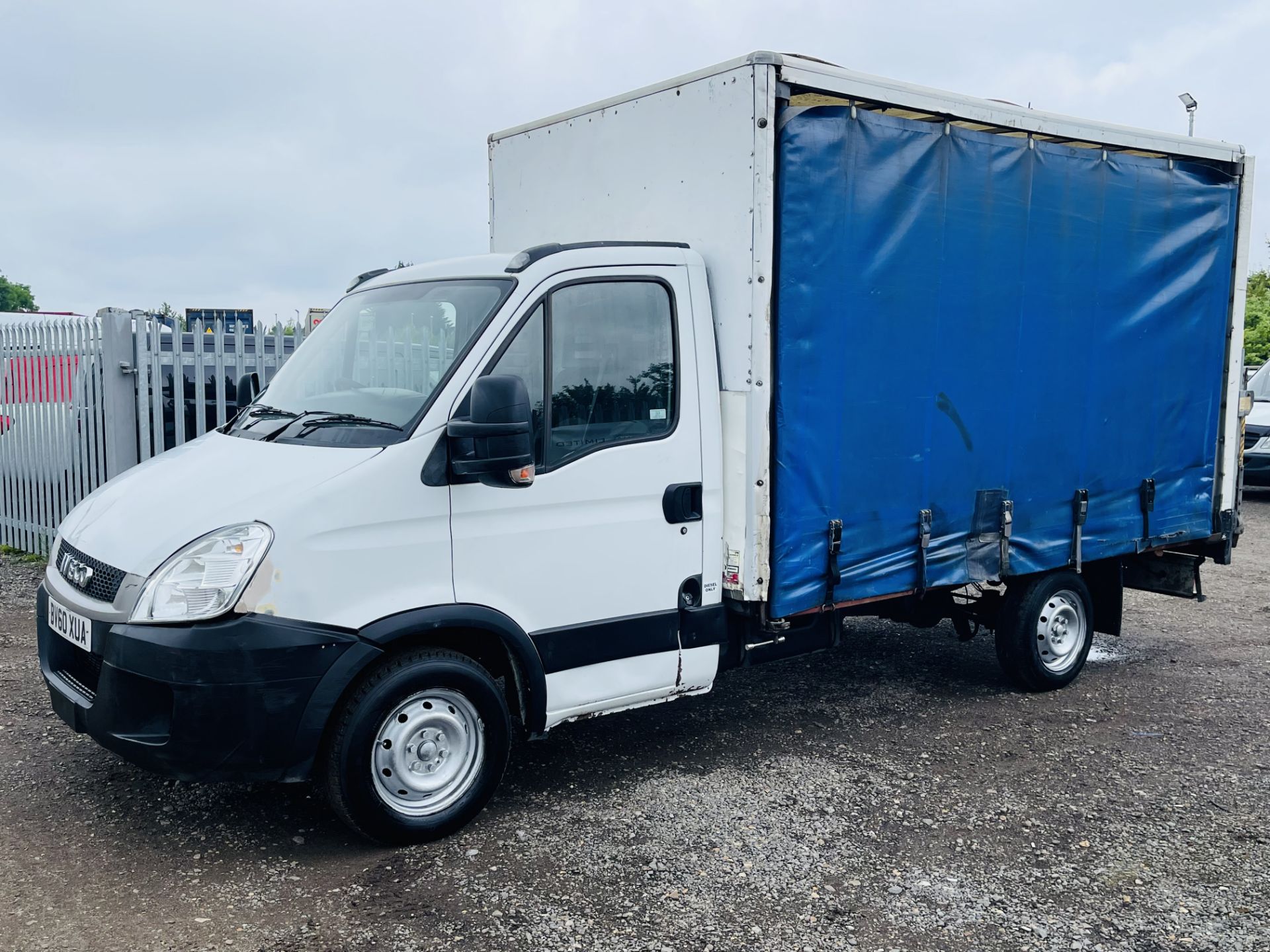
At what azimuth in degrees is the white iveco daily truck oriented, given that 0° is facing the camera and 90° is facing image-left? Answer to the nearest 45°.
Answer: approximately 45°

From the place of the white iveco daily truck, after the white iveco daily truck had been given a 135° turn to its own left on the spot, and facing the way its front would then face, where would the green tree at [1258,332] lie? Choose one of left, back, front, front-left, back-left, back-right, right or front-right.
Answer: front-left

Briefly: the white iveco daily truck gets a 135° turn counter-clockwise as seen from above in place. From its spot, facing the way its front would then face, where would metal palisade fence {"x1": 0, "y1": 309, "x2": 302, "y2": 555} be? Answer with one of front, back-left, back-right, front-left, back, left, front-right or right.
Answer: back-left

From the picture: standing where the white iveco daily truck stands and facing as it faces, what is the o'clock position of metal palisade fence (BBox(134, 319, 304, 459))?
The metal palisade fence is roughly at 3 o'clock from the white iveco daily truck.
